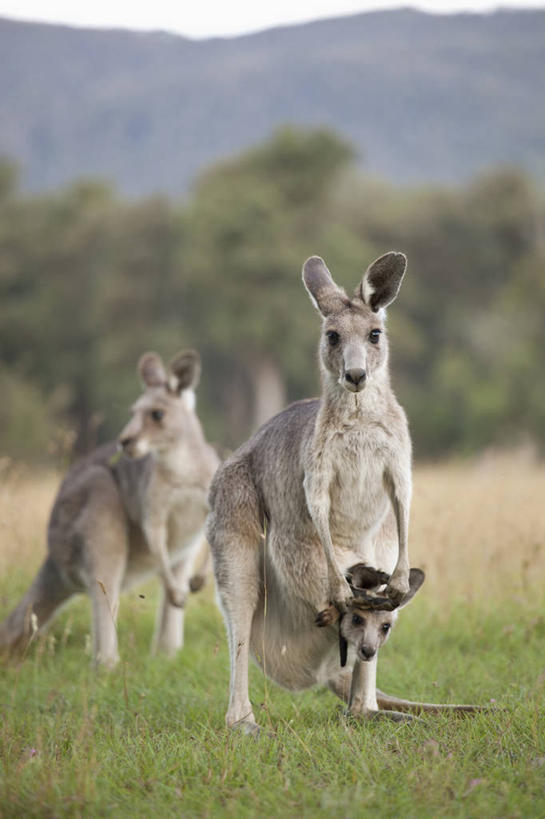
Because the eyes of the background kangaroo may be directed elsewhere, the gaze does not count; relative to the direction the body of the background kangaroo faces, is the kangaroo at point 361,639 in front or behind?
in front

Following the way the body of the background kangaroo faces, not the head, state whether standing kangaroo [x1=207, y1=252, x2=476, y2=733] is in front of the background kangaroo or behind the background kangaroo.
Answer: in front

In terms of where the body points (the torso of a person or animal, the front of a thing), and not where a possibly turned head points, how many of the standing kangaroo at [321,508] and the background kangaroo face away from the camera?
0

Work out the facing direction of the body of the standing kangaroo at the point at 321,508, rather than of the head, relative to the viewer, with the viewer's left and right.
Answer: facing the viewer and to the right of the viewer
